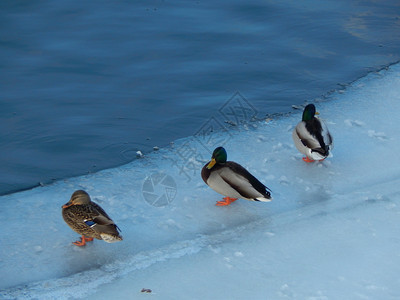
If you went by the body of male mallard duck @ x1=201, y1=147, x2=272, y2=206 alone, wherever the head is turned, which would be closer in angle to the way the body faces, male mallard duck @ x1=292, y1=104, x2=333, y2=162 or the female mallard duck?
the female mallard duck

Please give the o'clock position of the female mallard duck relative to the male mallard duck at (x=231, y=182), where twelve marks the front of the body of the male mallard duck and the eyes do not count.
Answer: The female mallard duck is roughly at 11 o'clock from the male mallard duck.

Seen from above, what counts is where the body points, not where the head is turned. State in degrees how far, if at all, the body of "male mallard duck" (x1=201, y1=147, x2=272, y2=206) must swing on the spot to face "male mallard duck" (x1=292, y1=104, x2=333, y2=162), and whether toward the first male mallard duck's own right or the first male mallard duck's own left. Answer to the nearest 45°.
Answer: approximately 135° to the first male mallard duck's own right

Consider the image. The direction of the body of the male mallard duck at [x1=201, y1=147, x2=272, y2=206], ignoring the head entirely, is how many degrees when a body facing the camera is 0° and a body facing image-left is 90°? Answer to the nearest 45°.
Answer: approximately 90°
